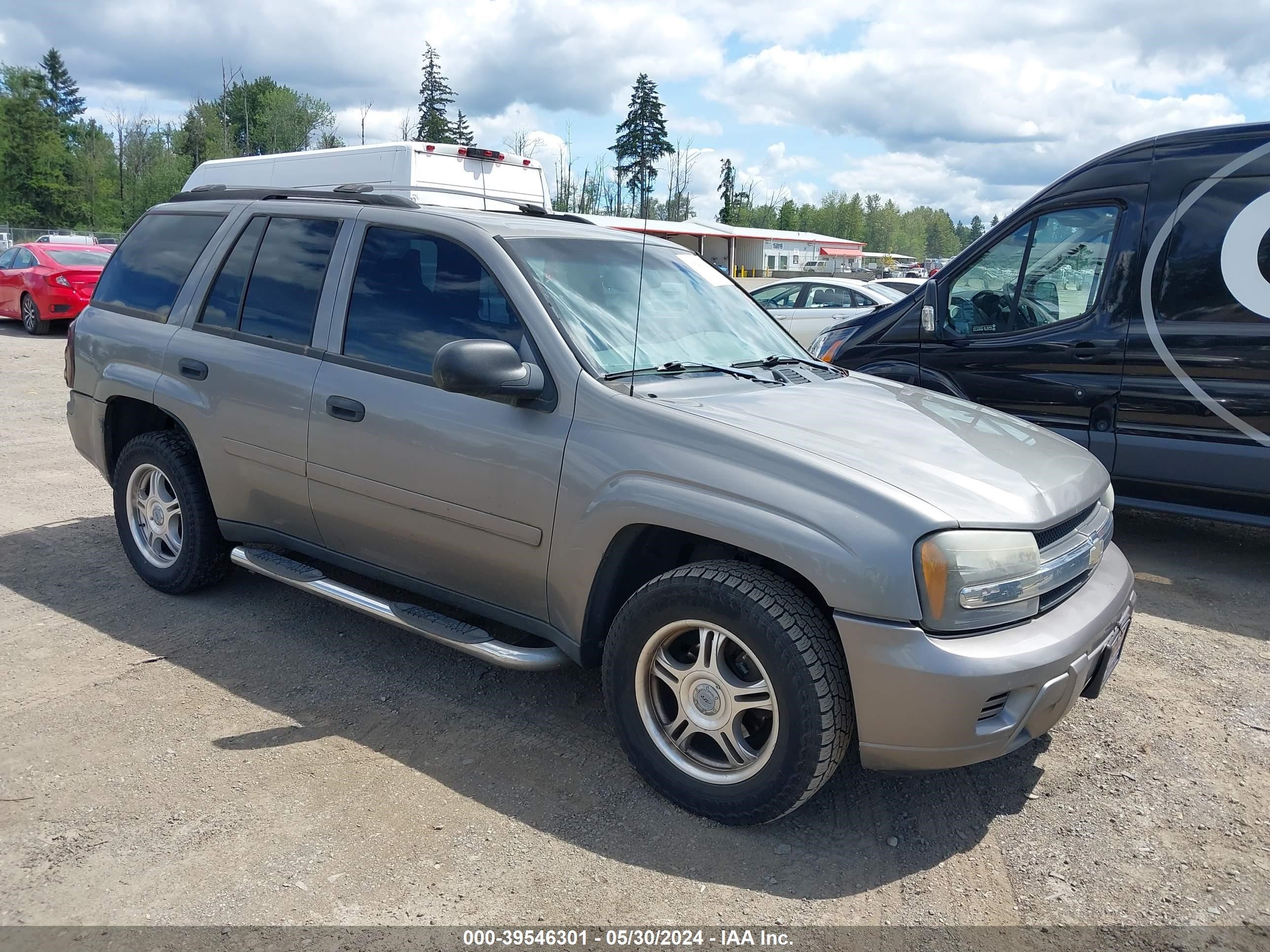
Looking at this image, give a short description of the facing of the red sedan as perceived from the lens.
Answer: facing away from the viewer and to the left of the viewer

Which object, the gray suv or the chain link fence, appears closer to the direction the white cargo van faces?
the chain link fence

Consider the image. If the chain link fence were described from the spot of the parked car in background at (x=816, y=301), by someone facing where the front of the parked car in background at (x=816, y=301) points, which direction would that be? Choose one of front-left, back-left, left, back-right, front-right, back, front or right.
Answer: front-right

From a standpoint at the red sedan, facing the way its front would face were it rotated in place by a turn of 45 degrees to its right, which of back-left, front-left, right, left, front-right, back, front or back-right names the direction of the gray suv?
back

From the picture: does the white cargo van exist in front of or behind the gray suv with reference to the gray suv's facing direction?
behind

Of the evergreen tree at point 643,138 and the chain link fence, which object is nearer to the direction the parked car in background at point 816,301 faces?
the chain link fence

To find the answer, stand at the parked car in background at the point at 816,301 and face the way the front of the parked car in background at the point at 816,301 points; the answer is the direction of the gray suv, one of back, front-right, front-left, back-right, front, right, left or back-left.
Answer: left

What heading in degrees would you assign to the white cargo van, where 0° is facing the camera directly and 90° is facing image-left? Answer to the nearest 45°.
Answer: approximately 135°

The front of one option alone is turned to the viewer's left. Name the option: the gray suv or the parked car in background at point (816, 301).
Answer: the parked car in background
